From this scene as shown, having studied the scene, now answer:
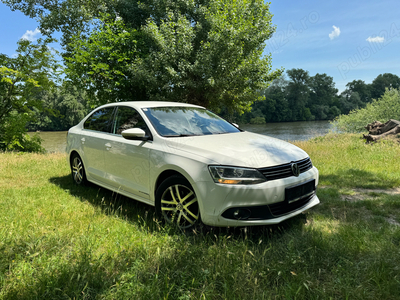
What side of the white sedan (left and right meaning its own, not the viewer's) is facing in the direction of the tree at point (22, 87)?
back

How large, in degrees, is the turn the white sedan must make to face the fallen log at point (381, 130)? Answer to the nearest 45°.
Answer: approximately 90° to its left

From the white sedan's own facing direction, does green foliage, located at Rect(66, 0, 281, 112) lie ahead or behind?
behind

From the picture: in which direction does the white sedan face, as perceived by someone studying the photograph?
facing the viewer and to the right of the viewer

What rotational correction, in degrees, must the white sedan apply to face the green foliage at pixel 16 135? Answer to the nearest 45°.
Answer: approximately 180°
